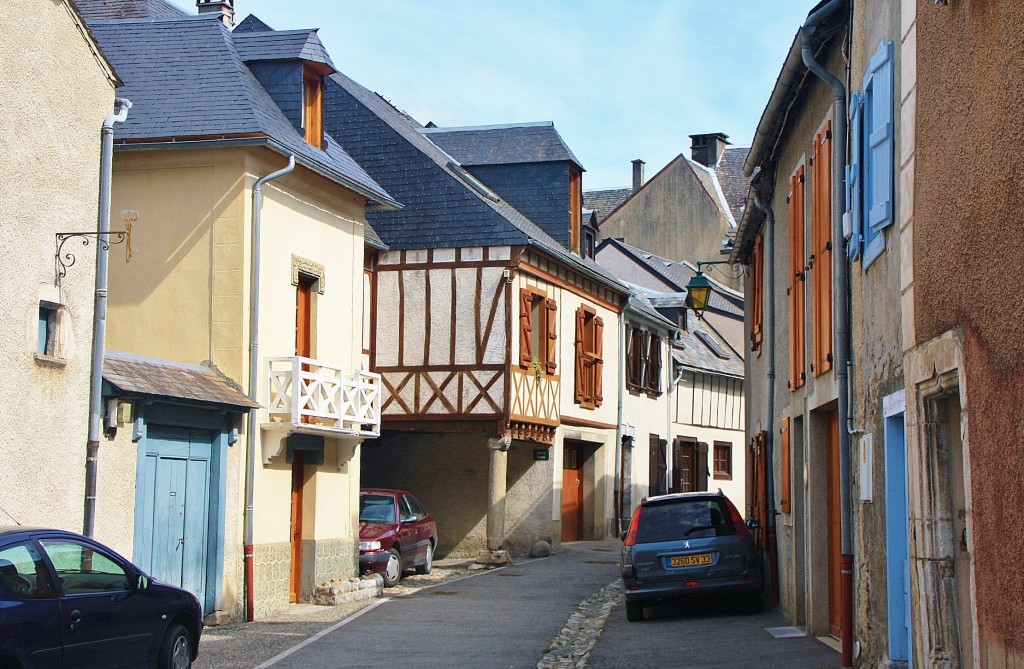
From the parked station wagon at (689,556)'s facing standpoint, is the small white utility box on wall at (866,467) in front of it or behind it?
behind

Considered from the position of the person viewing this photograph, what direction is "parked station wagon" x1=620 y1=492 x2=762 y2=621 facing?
facing away from the viewer

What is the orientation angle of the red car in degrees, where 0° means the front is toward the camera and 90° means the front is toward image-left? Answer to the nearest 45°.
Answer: approximately 45°

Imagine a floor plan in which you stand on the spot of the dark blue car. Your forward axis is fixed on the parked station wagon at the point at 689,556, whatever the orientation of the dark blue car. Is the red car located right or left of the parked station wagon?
left

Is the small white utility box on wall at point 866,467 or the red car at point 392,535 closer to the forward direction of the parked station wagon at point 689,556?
the red car

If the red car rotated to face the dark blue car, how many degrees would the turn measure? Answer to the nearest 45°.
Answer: approximately 45° to its left

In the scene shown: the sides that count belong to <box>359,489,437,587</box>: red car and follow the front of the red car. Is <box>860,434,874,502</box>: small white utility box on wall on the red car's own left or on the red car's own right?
on the red car's own left

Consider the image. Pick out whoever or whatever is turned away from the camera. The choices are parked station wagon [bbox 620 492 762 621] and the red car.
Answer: the parked station wagon

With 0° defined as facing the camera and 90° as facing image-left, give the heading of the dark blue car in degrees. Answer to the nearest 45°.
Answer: approximately 225°

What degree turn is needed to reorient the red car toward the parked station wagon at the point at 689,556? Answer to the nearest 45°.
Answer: approximately 90° to its left

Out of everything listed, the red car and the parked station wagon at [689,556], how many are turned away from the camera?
1
